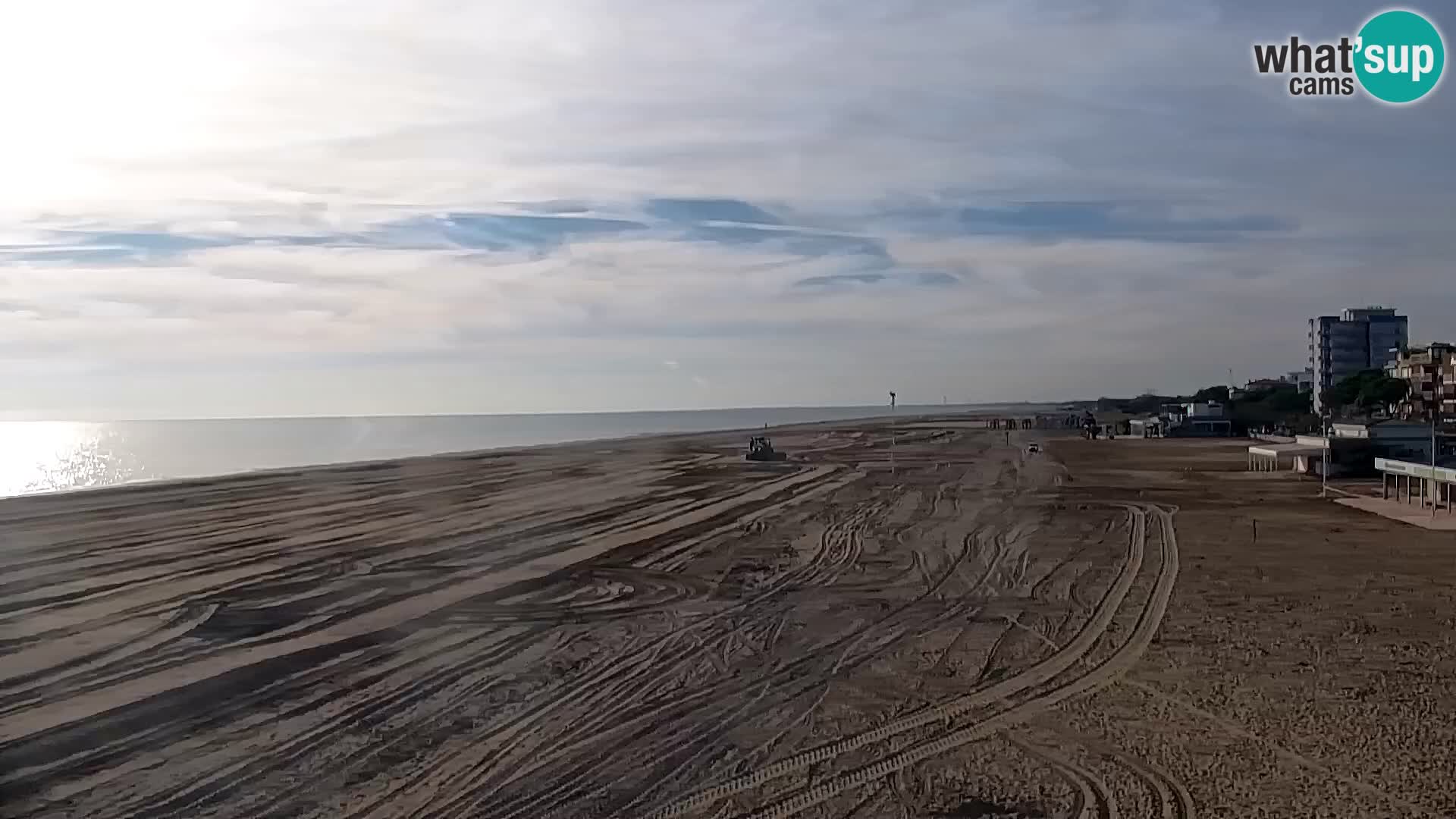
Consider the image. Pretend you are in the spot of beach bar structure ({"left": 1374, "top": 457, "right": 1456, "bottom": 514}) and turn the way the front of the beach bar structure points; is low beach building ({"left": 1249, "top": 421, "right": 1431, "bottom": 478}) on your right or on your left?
on your right

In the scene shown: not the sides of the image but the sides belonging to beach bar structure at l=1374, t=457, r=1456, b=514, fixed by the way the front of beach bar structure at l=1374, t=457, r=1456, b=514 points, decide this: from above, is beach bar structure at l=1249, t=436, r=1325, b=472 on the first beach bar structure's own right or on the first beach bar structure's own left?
on the first beach bar structure's own right

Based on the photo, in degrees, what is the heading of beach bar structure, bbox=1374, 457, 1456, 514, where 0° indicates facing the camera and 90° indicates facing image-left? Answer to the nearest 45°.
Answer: approximately 45°
